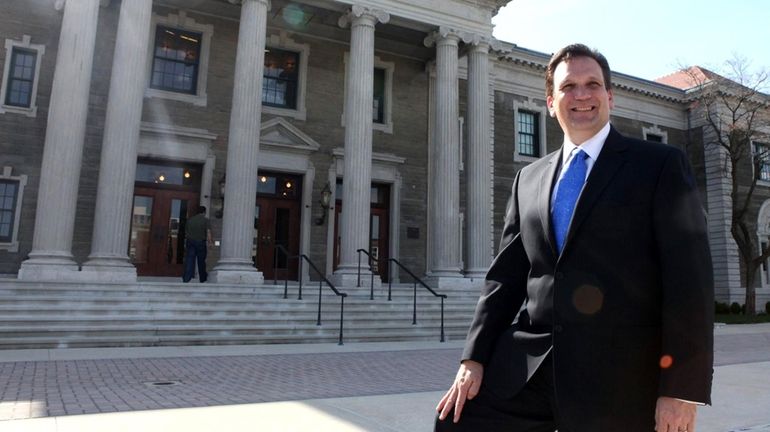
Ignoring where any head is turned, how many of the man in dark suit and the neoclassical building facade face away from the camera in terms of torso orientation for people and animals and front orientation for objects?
0

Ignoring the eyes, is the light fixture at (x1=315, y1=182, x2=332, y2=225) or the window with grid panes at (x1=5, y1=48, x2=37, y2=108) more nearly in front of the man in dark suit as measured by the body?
the window with grid panes

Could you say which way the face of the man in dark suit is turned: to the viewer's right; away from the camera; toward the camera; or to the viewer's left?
toward the camera

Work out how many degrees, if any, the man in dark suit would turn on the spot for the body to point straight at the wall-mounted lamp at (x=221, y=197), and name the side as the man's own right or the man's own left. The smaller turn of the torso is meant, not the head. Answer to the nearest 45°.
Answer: approximately 90° to the man's own right

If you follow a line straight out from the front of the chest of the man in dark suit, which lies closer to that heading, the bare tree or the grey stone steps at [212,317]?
the grey stone steps
